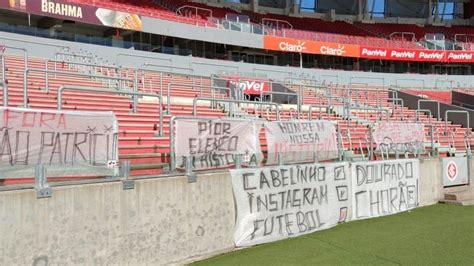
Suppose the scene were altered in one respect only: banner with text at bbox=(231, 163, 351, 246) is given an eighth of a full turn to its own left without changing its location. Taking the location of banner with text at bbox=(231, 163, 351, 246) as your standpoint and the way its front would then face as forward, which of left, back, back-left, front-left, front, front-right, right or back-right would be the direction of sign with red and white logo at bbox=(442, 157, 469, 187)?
front-left

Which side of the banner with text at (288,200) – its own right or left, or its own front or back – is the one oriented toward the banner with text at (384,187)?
left

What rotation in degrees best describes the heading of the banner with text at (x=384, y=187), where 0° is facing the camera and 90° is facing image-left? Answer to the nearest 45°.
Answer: approximately 315°

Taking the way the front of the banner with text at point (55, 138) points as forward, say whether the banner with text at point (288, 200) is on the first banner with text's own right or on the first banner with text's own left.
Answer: on the first banner with text's own left

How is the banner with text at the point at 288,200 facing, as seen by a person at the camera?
facing the viewer and to the right of the viewer

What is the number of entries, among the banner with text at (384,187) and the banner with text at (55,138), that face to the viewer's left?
0
